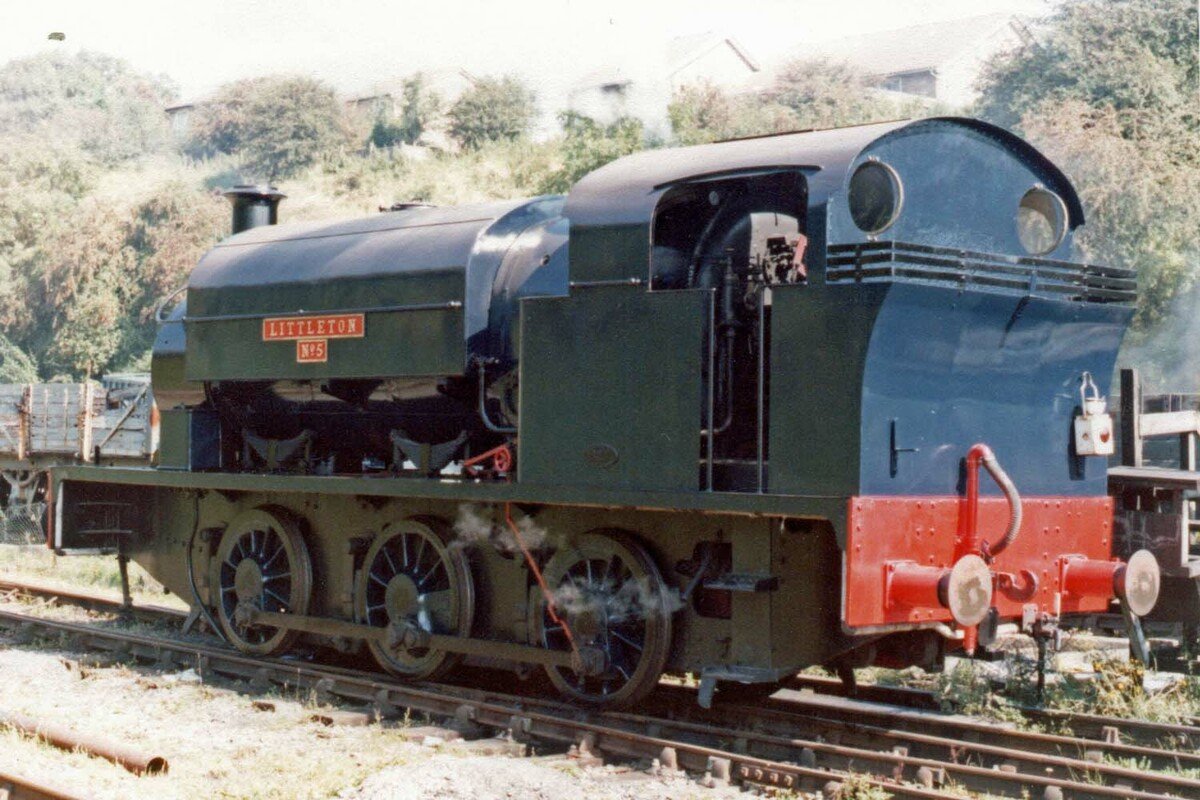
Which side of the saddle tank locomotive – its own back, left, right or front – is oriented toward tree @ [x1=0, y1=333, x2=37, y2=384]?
front

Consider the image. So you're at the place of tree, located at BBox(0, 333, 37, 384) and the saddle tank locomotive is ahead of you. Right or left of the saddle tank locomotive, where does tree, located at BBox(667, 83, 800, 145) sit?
left

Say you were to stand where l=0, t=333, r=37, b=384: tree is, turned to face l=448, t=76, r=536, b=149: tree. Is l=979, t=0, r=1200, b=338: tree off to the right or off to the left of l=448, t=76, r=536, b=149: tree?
right

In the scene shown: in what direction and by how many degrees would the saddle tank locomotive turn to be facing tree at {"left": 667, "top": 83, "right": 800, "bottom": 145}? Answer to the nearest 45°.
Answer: approximately 45° to its right

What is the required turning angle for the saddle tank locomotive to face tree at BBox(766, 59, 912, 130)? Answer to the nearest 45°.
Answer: approximately 45° to its right

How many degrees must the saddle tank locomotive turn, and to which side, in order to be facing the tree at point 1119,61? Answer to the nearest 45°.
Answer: approximately 90° to its right

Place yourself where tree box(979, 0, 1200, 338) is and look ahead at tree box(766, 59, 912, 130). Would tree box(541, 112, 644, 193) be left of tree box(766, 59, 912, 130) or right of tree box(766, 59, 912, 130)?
left

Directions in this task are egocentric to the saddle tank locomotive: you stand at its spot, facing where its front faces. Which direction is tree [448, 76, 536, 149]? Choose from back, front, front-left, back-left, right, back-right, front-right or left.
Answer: front-right

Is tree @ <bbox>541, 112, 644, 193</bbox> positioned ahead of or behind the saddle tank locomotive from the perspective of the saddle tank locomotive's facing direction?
ahead

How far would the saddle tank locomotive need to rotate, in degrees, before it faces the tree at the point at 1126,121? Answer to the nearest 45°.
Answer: approximately 90° to its right

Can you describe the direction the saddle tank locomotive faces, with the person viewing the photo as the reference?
facing away from the viewer and to the left of the viewer
